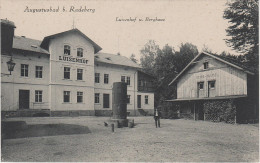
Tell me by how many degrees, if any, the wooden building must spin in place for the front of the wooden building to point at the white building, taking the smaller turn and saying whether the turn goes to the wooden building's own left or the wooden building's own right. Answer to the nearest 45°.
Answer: approximately 45° to the wooden building's own right

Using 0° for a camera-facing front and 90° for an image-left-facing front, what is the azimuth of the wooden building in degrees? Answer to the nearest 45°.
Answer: approximately 45°

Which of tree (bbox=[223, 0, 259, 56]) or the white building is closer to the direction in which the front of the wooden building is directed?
the white building
